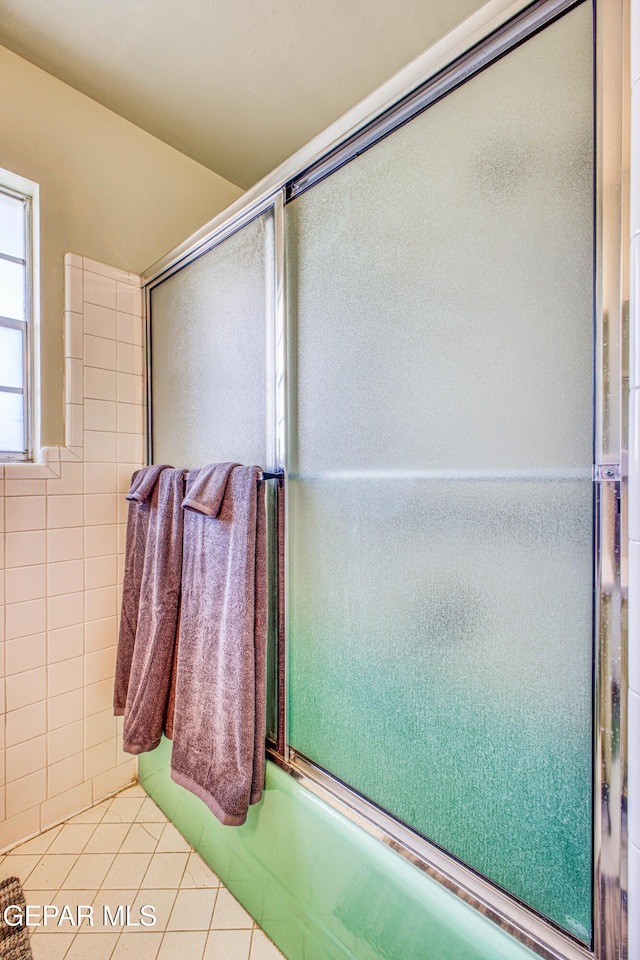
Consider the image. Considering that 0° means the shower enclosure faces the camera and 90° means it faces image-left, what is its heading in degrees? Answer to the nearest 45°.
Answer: approximately 45°

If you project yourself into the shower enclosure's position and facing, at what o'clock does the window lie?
The window is roughly at 2 o'clock from the shower enclosure.
